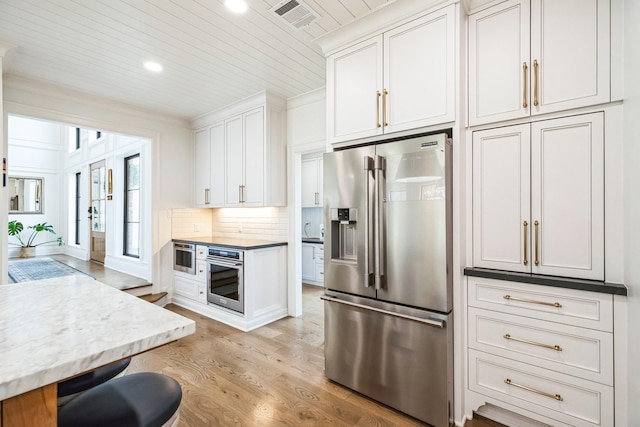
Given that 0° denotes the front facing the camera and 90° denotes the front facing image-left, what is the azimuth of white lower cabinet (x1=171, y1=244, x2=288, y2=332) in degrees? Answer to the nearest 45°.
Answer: approximately 45°

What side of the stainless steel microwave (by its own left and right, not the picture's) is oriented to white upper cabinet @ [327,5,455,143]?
left

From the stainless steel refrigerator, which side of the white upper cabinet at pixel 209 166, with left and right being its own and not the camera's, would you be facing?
left

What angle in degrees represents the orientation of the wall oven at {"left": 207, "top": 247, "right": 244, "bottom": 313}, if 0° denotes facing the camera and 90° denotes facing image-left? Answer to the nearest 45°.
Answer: approximately 45°

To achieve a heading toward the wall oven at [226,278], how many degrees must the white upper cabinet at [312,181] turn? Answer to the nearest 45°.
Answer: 0° — it already faces it

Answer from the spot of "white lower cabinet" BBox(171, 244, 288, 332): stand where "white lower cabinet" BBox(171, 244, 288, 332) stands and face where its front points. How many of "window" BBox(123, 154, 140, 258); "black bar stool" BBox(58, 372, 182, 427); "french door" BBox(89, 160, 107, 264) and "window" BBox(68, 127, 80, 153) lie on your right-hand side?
3

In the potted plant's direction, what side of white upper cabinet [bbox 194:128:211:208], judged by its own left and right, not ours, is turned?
right

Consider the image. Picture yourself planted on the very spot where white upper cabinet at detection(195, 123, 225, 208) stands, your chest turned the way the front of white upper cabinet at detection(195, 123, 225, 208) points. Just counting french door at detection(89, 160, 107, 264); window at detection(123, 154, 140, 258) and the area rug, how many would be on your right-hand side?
3

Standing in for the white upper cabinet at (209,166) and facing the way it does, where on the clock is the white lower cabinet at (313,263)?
The white lower cabinet is roughly at 7 o'clock from the white upper cabinet.
